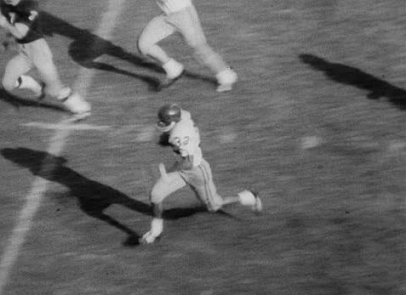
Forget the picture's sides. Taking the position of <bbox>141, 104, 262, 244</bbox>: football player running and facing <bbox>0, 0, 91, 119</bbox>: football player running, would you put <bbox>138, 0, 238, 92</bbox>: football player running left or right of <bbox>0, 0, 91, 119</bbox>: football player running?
right

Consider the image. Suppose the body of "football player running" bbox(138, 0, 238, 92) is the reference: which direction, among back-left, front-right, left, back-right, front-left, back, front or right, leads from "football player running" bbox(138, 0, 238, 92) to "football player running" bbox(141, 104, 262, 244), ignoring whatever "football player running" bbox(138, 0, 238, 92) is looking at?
left

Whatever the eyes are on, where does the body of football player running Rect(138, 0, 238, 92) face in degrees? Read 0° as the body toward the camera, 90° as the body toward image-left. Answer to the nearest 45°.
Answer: approximately 90°

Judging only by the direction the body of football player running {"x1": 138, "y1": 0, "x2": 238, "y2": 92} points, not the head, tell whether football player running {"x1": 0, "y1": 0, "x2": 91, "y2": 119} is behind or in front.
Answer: in front
